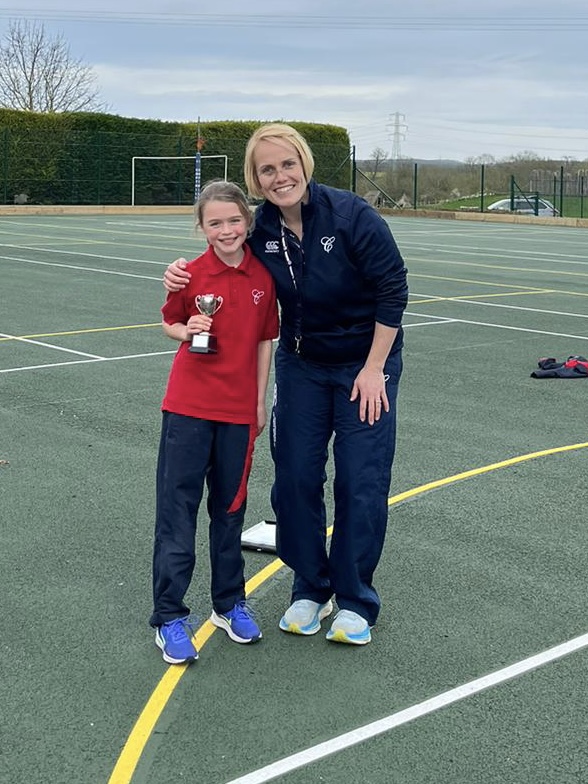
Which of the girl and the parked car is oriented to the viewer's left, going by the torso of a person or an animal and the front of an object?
the parked car

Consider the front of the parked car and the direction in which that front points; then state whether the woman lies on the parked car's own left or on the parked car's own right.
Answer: on the parked car's own left

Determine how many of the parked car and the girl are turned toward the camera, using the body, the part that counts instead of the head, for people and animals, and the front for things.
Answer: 1

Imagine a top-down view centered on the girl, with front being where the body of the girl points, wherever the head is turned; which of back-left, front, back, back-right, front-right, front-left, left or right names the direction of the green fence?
back

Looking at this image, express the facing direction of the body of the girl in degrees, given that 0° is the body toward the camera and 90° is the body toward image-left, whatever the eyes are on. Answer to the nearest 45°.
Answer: approximately 0°

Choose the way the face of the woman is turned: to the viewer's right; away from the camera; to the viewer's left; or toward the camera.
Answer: toward the camera

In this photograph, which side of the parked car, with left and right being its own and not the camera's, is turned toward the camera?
left

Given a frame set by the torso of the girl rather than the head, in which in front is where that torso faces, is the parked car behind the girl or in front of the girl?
behind

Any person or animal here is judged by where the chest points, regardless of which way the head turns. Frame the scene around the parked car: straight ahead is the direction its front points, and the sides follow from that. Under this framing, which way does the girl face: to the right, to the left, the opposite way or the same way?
to the left

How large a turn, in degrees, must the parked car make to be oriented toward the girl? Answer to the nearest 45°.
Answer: approximately 90° to its left

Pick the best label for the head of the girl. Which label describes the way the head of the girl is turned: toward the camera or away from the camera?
toward the camera
